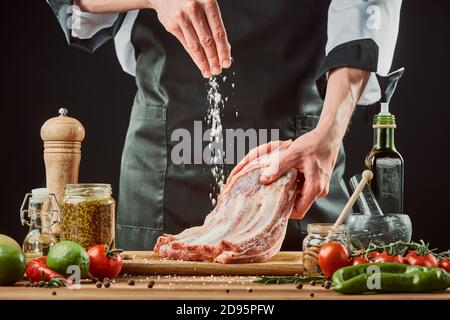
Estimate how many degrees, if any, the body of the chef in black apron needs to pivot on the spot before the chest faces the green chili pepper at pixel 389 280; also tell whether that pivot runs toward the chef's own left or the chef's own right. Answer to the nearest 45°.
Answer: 0° — they already face it

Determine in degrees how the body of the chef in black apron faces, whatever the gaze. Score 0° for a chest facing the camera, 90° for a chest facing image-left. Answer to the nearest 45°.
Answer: approximately 0°

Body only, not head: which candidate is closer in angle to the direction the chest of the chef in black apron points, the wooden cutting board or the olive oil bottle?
the wooden cutting board

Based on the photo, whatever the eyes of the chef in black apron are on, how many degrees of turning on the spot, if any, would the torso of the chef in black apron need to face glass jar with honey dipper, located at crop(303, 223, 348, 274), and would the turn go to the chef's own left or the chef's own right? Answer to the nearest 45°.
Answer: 0° — they already face it

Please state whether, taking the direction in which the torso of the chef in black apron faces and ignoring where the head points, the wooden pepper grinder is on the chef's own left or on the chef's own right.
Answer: on the chef's own right

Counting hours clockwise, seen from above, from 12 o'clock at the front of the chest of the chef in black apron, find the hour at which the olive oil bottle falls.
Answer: The olive oil bottle is roughly at 10 o'clock from the chef in black apron.
